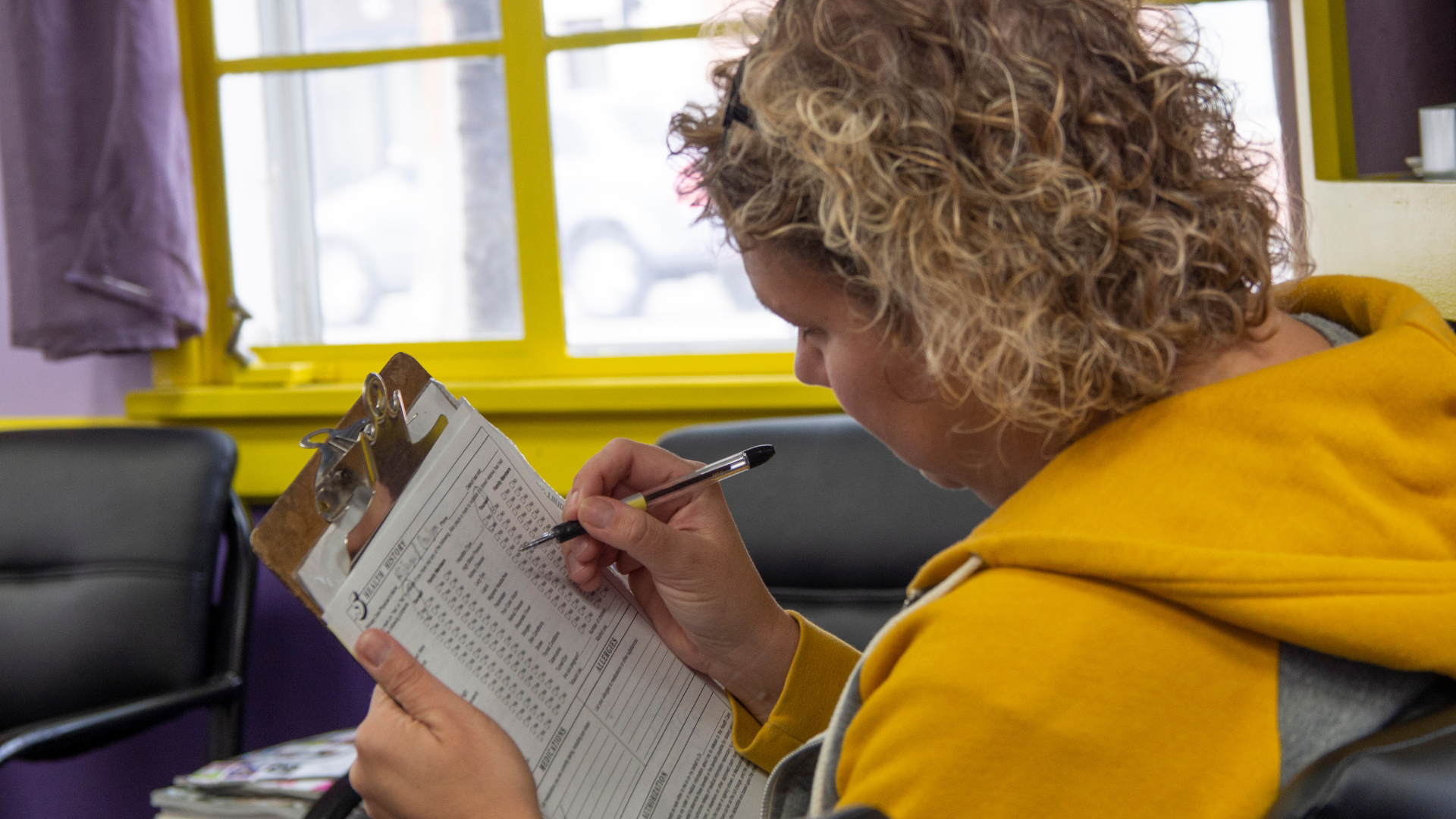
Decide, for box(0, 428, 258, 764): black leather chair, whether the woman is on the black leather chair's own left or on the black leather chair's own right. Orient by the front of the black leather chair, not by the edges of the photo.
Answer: on the black leather chair's own left

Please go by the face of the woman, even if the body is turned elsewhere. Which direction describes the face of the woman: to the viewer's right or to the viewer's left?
to the viewer's left

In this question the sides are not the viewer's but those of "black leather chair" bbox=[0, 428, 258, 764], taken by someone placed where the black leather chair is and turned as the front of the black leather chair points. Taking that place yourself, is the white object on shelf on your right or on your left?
on your left

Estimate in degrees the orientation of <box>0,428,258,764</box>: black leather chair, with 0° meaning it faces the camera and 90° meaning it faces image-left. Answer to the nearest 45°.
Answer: approximately 45°
